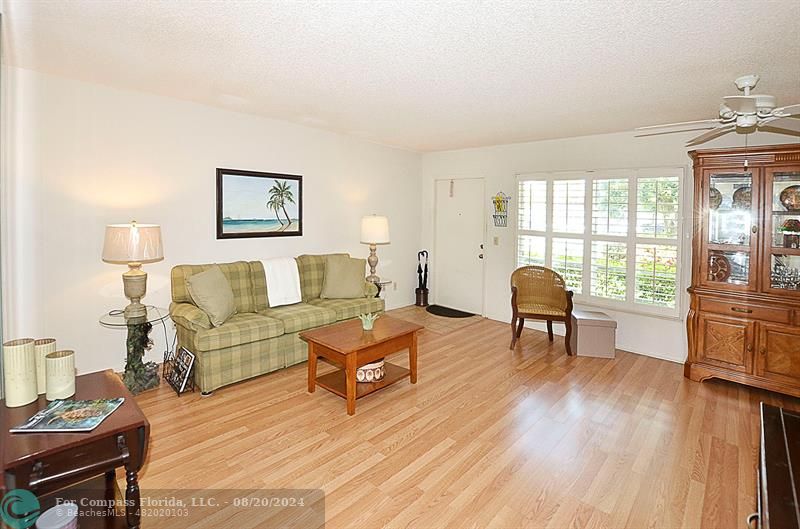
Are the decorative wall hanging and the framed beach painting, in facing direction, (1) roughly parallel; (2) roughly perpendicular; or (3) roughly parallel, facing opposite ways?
roughly perpendicular

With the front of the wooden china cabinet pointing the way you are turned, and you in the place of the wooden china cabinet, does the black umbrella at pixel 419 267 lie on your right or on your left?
on your right

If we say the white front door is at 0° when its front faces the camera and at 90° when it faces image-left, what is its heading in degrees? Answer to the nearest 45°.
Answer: approximately 45°

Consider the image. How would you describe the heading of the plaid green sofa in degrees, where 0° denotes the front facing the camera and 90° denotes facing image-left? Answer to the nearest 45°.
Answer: approximately 315°

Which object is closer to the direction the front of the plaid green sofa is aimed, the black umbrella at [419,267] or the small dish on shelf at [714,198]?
the small dish on shelf

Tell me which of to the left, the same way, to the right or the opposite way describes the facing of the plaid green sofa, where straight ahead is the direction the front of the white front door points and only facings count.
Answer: to the left

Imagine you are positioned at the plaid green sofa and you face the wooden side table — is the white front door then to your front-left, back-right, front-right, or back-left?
back-left

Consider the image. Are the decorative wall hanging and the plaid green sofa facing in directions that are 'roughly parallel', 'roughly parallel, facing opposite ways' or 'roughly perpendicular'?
roughly perpendicular

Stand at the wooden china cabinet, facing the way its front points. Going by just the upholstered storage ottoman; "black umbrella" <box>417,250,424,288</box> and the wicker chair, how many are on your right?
3

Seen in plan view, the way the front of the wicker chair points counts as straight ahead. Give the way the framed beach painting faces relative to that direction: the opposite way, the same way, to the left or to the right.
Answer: to the left
